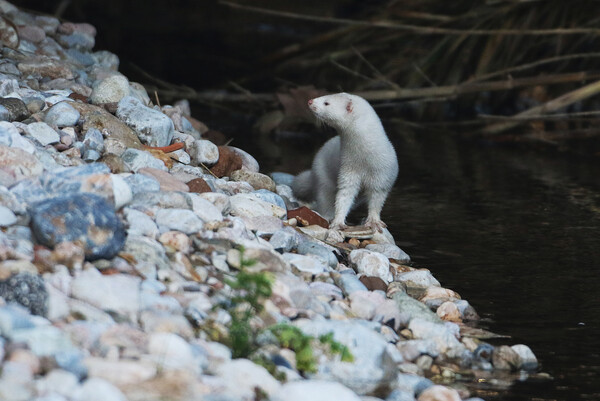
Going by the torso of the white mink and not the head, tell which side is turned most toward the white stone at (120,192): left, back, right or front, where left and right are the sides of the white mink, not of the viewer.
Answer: right

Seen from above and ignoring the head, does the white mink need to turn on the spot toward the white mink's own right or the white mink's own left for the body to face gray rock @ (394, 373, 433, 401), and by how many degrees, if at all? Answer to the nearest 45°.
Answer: approximately 45° to the white mink's own right

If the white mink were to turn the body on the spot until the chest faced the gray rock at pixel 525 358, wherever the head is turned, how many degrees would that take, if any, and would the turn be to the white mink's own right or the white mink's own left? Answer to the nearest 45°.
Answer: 0° — it already faces it

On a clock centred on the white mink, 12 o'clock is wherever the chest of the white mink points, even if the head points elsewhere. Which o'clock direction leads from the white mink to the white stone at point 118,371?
The white stone is roughly at 2 o'clock from the white mink.

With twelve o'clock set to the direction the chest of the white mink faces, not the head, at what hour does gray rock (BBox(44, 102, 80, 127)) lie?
The gray rock is roughly at 4 o'clock from the white mink.

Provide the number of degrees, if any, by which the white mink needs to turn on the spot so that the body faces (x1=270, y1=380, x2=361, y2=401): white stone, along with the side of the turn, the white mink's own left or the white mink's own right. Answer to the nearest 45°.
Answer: approximately 45° to the white mink's own right

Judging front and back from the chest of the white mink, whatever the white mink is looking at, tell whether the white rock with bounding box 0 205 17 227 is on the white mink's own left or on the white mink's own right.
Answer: on the white mink's own right

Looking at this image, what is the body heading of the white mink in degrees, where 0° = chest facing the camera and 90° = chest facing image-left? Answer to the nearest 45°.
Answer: approximately 315°

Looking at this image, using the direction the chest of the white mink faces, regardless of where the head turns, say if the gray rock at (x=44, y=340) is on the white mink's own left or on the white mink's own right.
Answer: on the white mink's own right

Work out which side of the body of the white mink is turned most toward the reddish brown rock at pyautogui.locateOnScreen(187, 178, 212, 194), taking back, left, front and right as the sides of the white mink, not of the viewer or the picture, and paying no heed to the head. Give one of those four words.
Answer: right

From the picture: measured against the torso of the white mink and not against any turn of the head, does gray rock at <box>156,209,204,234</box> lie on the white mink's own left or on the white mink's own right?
on the white mink's own right
